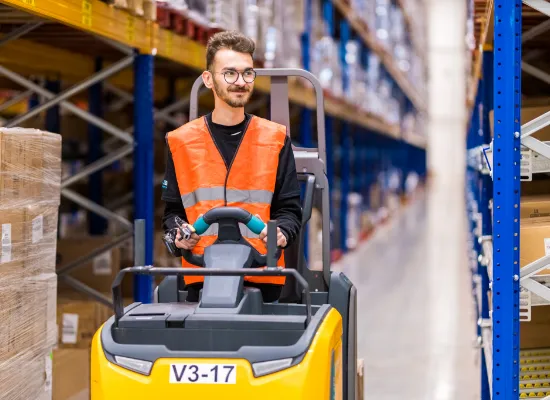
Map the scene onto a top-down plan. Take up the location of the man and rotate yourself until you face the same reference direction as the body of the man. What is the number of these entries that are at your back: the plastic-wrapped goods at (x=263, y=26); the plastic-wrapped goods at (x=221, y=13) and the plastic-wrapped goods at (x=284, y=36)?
3

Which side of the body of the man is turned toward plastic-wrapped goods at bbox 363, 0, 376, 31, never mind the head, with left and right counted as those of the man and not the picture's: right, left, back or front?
back

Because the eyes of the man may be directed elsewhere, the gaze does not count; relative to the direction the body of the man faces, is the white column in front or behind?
behind

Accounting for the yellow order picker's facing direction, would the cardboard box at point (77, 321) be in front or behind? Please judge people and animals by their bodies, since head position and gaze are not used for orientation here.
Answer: behind

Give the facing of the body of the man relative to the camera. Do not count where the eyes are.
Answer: toward the camera

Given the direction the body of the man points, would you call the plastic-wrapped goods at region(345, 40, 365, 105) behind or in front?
behind

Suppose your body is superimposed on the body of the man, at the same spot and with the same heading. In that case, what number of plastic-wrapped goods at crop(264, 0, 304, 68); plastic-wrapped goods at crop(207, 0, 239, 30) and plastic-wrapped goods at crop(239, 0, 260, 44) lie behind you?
3

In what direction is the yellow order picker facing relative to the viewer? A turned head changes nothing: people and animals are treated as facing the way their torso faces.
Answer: toward the camera

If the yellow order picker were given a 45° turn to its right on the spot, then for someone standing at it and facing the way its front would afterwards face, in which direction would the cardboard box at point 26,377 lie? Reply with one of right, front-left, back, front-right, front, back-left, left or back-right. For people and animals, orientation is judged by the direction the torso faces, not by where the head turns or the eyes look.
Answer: right

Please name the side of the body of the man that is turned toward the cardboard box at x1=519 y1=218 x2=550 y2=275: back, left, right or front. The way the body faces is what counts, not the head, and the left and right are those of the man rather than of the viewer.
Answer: left

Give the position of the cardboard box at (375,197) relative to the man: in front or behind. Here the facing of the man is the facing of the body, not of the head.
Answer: behind

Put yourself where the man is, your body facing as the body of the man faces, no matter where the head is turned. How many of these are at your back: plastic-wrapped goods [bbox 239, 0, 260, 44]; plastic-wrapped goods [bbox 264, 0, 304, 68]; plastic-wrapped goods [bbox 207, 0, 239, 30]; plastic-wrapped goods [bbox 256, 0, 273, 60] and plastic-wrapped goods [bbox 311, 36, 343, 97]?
5

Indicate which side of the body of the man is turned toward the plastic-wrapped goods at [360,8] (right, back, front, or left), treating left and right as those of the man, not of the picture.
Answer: back

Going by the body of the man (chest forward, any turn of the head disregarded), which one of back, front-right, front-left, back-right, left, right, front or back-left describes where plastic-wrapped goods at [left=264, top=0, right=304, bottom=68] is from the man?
back
